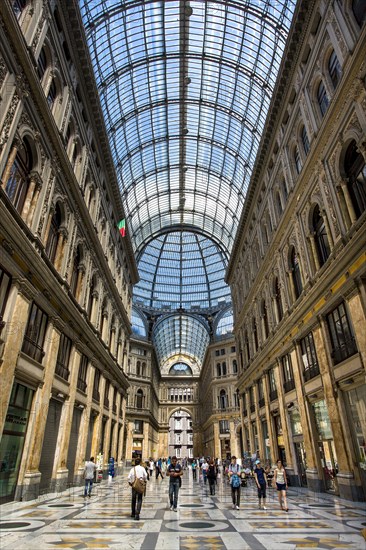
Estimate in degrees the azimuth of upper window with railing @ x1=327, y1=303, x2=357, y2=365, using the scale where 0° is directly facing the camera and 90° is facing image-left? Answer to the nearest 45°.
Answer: approximately 45°

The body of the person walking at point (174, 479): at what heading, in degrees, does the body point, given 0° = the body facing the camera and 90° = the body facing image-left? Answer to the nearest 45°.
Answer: approximately 0°

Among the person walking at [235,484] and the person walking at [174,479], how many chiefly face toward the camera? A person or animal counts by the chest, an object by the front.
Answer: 2

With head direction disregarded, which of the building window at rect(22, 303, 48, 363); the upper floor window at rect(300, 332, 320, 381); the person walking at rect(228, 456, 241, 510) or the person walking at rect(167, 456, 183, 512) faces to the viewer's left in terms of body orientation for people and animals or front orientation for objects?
the upper floor window at rect(300, 332, 320, 381)

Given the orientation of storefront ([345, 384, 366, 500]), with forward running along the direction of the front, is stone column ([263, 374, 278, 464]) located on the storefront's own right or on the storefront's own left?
on the storefront's own right

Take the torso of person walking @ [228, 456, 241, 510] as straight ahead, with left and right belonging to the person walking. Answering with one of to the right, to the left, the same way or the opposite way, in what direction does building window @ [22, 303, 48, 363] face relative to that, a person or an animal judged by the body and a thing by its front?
to the left

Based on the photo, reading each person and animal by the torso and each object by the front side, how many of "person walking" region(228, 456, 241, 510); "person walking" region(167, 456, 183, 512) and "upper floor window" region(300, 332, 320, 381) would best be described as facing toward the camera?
2

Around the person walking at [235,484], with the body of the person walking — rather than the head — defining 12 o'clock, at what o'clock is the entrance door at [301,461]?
The entrance door is roughly at 7 o'clock from the person walking.

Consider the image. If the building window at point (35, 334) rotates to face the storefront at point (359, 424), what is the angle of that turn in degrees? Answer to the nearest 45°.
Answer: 0° — it already faces it

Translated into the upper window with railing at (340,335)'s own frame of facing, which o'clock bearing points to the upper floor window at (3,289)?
the upper floor window at (3,289) is roughly at 12 o'clock from the upper window with railing at (340,335).

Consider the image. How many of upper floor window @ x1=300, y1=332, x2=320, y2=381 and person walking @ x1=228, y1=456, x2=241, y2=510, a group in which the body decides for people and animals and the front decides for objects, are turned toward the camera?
1

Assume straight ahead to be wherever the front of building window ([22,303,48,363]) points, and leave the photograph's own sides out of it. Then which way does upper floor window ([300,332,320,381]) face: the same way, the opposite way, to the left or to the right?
the opposite way
